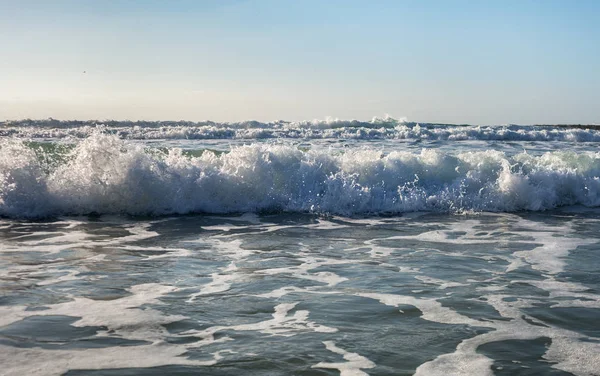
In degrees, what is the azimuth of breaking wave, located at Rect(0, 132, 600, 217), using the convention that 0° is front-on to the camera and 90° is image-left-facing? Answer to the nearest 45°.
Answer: approximately 0°
